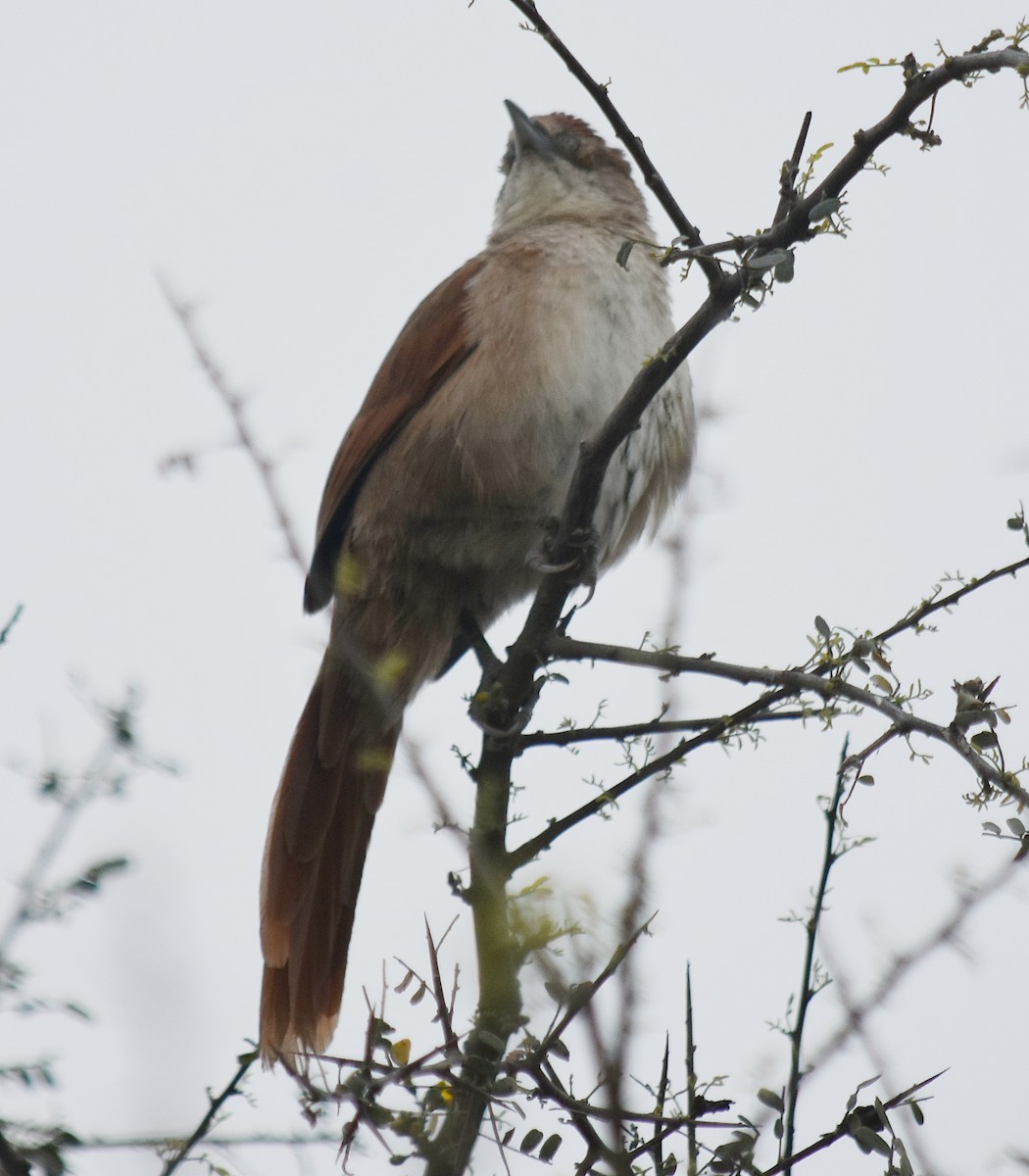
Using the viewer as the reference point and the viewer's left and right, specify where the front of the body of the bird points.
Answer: facing the viewer and to the right of the viewer
